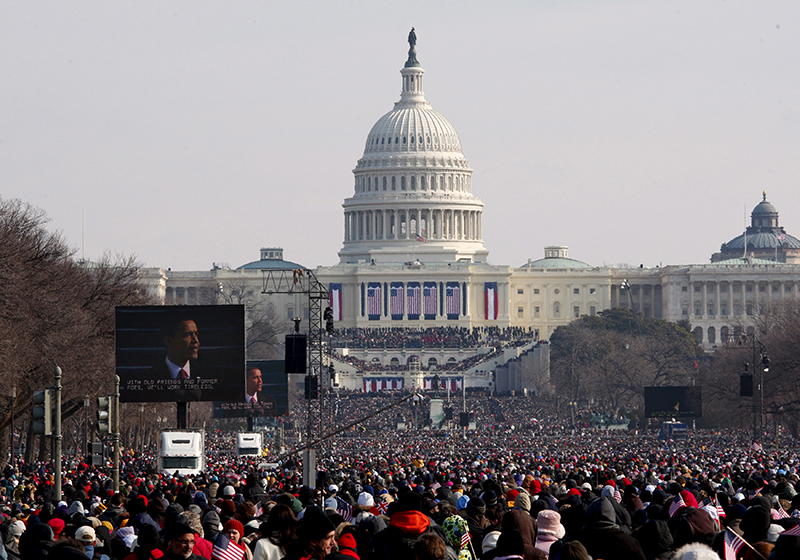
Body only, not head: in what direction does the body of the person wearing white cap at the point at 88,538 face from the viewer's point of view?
away from the camera

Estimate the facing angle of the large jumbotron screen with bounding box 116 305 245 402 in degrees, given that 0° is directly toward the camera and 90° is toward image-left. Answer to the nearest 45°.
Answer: approximately 0°

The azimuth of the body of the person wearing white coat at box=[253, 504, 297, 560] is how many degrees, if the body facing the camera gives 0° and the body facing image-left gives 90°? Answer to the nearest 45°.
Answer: approximately 180°

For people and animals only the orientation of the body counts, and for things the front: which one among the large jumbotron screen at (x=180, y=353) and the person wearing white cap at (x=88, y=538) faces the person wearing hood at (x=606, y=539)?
the large jumbotron screen

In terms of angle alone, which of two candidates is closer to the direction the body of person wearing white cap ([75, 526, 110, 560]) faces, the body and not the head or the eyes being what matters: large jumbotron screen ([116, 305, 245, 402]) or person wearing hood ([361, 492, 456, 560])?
the large jumbotron screen

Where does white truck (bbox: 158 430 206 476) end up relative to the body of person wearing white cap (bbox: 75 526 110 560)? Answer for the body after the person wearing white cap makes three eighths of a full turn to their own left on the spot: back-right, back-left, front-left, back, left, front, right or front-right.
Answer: back-right

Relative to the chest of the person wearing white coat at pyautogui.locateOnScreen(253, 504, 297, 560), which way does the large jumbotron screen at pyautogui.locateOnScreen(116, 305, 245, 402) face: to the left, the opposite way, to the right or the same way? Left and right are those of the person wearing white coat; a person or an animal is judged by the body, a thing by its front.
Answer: the opposite way

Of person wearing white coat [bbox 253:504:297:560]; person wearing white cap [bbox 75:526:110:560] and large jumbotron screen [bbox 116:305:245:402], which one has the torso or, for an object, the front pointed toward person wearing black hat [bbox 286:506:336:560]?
the large jumbotron screen

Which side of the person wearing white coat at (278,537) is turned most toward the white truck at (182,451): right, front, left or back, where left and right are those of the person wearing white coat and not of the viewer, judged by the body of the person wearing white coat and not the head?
front

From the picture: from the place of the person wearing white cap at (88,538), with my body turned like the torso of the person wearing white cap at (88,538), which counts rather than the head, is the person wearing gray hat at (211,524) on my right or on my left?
on my right

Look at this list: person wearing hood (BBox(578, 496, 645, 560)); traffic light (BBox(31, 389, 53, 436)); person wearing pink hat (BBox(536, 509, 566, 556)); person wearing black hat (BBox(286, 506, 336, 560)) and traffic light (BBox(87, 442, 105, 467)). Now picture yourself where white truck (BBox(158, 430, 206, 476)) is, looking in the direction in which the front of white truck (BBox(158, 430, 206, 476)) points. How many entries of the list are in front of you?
5
